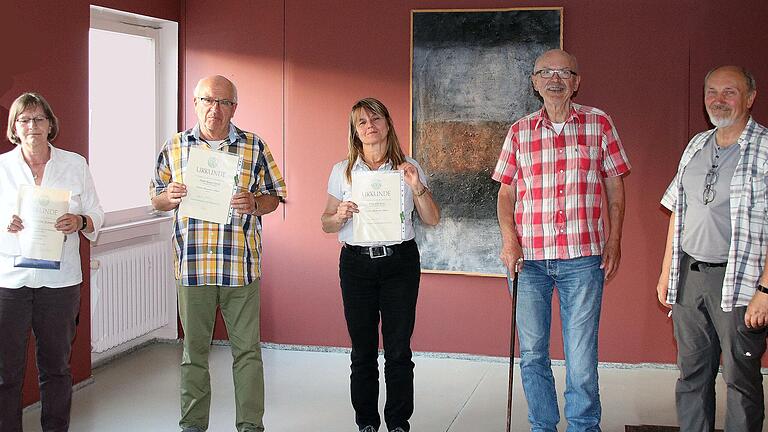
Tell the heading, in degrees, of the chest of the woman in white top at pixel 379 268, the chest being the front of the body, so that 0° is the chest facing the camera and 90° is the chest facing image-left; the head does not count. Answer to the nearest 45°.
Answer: approximately 0°

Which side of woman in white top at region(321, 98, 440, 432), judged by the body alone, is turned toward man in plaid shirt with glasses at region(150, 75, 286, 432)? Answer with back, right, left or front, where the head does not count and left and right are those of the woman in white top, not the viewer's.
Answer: right

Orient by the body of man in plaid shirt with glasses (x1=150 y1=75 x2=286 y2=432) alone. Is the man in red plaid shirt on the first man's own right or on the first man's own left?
on the first man's own left

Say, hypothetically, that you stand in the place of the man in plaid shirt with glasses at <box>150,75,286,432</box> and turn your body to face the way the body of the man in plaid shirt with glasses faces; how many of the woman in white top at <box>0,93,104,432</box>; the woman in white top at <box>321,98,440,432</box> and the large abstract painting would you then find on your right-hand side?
1

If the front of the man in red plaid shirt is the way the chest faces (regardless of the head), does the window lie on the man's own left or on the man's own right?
on the man's own right

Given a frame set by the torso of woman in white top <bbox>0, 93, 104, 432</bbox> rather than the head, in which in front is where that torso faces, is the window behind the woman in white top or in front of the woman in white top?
behind
